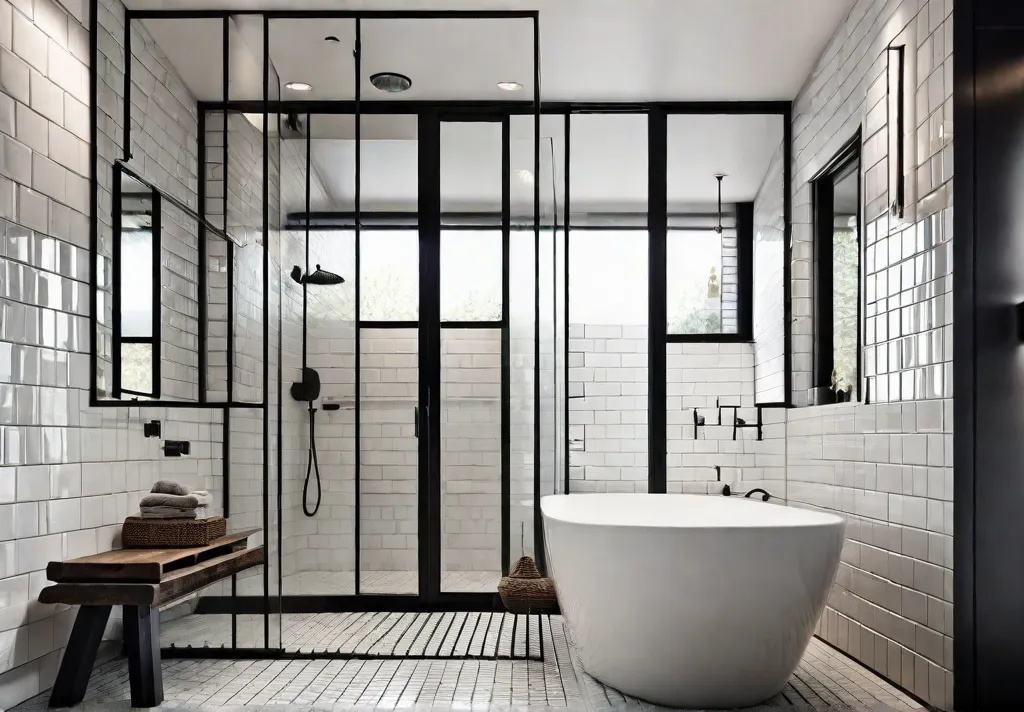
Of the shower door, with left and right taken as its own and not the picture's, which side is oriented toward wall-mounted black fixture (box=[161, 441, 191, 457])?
right

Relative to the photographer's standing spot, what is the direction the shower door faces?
facing the viewer

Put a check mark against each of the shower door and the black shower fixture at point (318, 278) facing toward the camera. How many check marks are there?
1

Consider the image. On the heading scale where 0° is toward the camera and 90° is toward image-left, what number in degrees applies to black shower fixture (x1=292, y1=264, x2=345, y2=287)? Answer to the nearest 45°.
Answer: approximately 270°

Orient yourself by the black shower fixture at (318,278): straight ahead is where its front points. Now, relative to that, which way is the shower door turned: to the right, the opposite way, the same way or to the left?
to the right

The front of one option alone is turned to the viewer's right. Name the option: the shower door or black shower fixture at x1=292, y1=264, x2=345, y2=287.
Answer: the black shower fixture

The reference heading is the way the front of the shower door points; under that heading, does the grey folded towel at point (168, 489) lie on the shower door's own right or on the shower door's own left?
on the shower door's own right
